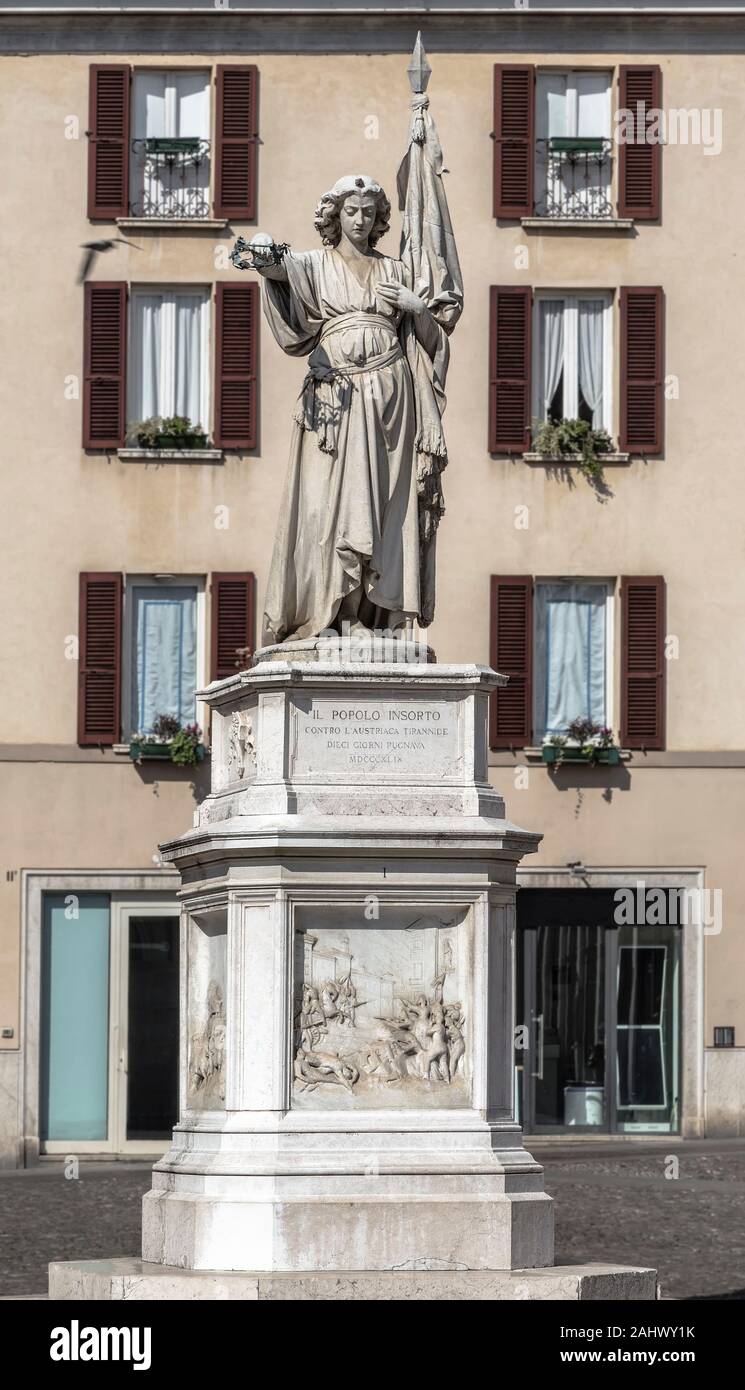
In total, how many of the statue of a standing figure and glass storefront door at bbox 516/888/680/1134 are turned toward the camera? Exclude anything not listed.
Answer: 2

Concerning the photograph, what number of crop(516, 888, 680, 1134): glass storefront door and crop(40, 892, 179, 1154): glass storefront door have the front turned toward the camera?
2

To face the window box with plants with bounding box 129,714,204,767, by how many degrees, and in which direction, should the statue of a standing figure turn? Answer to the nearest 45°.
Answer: approximately 180°

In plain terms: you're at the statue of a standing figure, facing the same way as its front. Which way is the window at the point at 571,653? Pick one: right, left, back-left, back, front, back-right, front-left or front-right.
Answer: back

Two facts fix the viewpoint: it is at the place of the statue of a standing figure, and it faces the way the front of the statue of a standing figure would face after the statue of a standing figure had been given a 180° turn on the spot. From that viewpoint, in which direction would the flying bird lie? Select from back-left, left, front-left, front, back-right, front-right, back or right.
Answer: front

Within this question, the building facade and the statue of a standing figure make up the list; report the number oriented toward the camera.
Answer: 2

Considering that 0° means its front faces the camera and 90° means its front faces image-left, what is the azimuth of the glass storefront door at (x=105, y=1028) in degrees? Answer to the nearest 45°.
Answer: approximately 0°

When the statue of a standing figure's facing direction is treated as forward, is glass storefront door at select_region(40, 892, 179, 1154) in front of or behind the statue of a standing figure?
behind

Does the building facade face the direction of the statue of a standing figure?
yes

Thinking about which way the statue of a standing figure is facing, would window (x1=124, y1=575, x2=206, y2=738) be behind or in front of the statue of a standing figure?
behind
